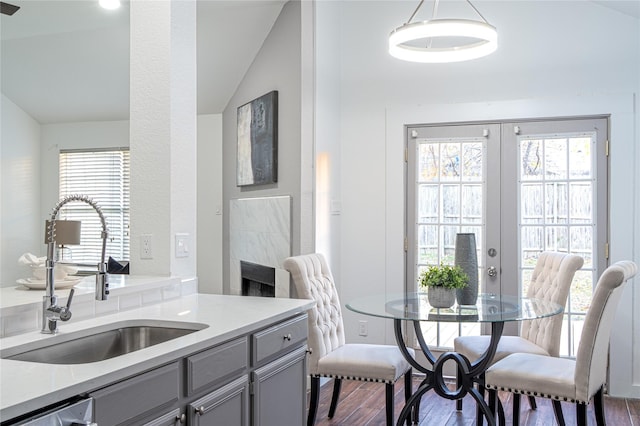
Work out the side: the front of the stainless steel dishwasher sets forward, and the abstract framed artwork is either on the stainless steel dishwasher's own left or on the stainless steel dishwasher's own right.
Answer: on the stainless steel dishwasher's own left

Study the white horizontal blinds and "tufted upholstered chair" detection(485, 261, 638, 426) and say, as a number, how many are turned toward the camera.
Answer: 1

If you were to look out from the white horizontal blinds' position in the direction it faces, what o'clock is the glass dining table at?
The glass dining table is roughly at 11 o'clock from the white horizontal blinds.

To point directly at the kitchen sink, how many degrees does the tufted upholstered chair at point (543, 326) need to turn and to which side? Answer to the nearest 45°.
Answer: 0° — it already faces it

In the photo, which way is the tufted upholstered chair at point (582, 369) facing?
to the viewer's left

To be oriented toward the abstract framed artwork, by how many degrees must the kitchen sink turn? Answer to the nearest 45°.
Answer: approximately 90° to its left

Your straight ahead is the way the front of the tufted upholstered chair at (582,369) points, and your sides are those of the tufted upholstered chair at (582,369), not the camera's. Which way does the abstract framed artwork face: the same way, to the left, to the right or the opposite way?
to the left

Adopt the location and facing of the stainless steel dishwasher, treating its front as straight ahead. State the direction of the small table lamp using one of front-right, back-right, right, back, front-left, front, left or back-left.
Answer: back-left

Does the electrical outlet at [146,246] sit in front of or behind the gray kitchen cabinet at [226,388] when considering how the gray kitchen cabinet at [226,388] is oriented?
behind

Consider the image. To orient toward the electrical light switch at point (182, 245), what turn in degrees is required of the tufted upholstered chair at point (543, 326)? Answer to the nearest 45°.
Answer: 0° — it already faces it
